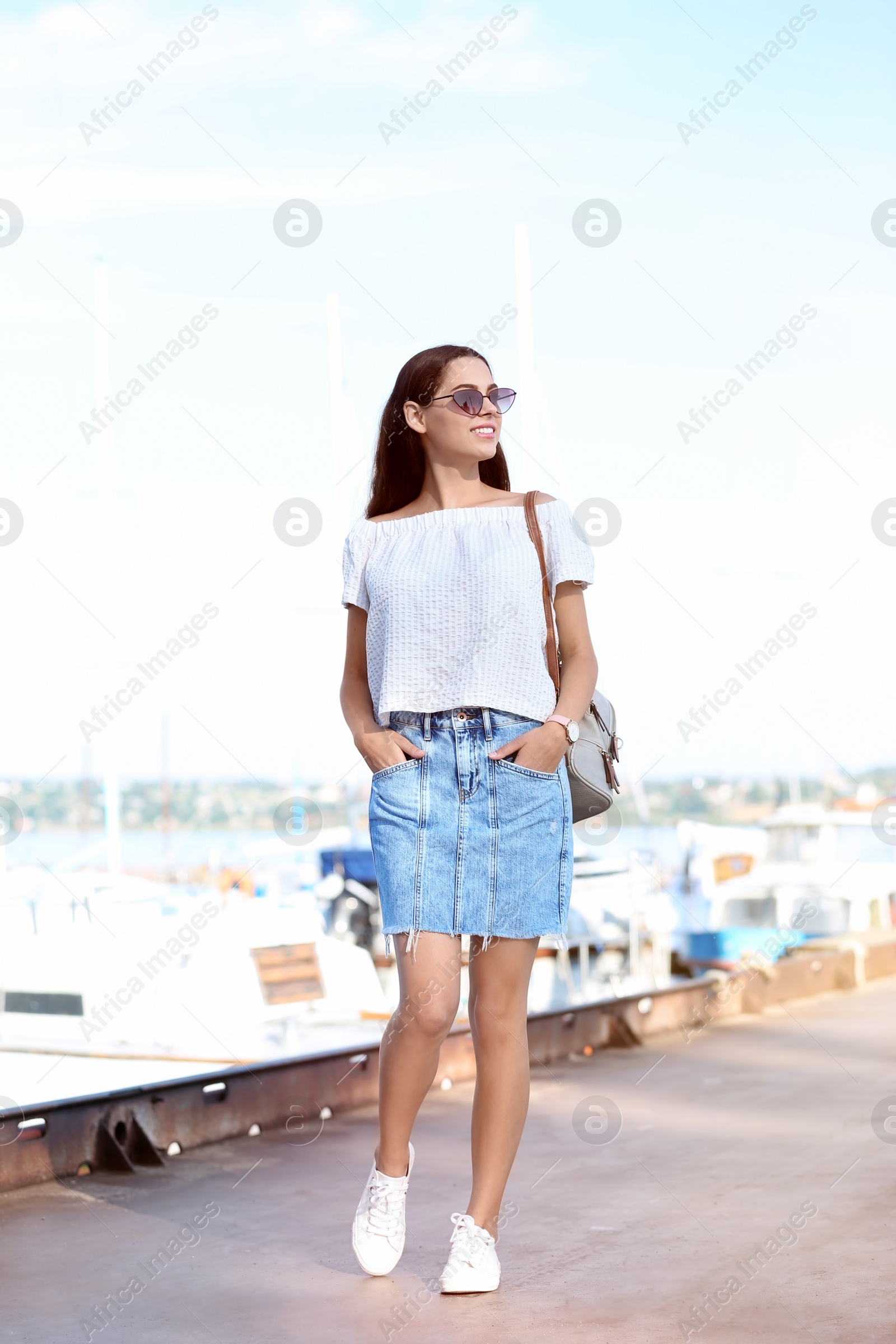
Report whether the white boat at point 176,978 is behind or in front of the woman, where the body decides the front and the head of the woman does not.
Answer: behind

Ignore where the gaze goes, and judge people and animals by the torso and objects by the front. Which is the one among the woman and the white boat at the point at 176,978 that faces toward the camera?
the woman

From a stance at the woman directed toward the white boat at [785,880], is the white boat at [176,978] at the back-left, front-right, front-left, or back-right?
front-left

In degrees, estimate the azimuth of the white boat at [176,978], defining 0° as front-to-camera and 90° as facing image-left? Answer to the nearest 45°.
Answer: approximately 135°

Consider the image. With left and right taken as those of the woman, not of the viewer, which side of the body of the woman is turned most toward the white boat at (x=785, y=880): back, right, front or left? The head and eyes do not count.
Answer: back

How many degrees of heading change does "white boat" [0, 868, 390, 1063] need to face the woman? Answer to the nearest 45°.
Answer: approximately 135° to its left

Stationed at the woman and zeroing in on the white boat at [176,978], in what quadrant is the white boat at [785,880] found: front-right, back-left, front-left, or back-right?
front-right

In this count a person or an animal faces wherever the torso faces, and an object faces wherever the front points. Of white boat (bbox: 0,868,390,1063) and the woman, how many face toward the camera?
1

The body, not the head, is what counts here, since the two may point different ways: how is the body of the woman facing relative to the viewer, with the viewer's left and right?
facing the viewer

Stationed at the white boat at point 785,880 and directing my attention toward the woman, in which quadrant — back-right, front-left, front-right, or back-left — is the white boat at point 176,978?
front-right

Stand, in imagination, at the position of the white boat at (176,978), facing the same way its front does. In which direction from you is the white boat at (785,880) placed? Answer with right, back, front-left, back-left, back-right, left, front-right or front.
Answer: right

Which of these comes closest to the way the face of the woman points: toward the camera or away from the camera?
toward the camera
